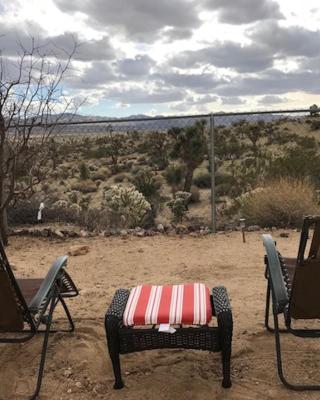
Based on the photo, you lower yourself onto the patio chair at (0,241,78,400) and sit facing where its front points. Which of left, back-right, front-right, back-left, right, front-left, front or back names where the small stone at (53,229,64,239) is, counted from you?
front-left

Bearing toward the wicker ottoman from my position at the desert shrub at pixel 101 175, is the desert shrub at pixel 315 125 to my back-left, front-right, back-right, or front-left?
back-left

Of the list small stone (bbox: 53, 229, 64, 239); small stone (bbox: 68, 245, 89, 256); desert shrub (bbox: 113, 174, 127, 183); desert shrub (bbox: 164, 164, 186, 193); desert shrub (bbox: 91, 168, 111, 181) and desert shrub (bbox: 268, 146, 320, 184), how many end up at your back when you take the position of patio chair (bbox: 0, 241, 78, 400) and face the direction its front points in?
0

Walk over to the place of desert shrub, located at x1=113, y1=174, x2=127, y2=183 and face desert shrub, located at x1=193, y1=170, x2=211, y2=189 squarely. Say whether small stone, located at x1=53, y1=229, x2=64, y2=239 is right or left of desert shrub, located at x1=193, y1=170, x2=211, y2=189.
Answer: right

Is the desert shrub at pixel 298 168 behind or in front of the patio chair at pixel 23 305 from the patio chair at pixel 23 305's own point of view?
in front

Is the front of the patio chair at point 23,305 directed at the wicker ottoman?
no

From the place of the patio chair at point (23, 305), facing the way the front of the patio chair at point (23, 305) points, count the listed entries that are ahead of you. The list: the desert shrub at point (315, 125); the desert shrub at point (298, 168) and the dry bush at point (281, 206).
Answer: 3

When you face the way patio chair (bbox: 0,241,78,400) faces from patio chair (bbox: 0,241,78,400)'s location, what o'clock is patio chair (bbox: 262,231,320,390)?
patio chair (bbox: 262,231,320,390) is roughly at 2 o'clock from patio chair (bbox: 0,241,78,400).

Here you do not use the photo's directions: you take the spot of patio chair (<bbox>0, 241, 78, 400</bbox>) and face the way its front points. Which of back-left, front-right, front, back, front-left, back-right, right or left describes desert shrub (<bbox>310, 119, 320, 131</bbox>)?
front

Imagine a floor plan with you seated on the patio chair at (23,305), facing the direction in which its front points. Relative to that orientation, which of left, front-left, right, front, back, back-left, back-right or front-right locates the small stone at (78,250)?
front-left

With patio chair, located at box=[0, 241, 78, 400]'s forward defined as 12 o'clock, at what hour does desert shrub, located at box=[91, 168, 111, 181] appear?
The desert shrub is roughly at 11 o'clock from the patio chair.

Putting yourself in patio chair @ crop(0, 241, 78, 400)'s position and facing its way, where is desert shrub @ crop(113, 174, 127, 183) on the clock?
The desert shrub is roughly at 11 o'clock from the patio chair.

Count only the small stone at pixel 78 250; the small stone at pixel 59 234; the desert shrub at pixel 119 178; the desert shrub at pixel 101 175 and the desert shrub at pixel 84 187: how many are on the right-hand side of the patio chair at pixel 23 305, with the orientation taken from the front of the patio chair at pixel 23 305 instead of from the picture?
0

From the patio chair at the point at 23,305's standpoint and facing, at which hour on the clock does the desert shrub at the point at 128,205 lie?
The desert shrub is roughly at 11 o'clock from the patio chair.

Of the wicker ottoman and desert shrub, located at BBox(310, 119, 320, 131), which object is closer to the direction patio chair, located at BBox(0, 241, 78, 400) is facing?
the desert shrub

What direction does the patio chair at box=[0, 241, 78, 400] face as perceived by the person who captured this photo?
facing away from the viewer and to the right of the viewer
